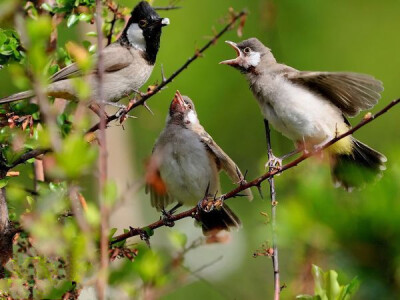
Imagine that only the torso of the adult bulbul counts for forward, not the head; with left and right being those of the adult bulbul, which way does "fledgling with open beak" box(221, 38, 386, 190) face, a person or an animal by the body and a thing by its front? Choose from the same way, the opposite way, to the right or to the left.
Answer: the opposite way

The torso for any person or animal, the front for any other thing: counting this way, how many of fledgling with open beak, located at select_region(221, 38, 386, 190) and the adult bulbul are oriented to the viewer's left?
1

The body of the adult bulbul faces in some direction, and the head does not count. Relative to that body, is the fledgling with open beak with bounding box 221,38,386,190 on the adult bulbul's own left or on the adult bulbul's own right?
on the adult bulbul's own left

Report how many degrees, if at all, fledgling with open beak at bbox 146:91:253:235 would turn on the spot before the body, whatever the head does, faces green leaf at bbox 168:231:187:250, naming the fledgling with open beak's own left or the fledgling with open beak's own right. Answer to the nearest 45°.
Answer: approximately 45° to the fledgling with open beak's own left

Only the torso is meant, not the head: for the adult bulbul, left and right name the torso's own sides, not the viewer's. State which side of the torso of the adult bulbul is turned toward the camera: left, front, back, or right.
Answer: right

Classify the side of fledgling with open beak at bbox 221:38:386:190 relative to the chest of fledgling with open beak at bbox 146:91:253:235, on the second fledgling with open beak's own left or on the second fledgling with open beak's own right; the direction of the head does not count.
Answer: on the second fledgling with open beak's own left

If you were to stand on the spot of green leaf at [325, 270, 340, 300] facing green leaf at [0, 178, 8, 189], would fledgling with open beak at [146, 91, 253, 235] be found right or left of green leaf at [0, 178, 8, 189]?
right

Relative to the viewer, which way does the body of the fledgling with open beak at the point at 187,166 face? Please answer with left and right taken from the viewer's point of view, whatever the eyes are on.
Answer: facing the viewer and to the left of the viewer

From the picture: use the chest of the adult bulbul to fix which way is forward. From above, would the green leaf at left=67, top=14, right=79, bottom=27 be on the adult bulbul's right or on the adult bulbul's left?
on the adult bulbul's right

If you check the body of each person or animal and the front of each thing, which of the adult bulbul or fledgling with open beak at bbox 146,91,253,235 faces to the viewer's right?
the adult bulbul

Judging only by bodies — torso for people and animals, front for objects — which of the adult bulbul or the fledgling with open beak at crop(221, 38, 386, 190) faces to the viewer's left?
the fledgling with open beak

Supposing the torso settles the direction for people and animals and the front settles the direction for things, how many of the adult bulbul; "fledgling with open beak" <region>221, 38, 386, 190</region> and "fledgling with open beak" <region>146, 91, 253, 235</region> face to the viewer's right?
1

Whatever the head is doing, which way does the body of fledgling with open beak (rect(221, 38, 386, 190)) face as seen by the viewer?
to the viewer's left

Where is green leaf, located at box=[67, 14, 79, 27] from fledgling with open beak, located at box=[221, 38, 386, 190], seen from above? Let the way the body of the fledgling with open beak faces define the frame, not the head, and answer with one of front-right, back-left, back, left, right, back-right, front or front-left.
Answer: front-left
